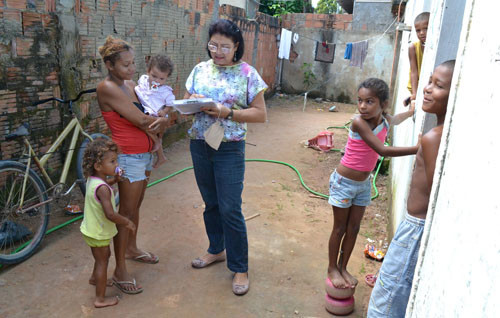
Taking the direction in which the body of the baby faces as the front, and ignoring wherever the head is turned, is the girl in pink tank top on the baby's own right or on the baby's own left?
on the baby's own left

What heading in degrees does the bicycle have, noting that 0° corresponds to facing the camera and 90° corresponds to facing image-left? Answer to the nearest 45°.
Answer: approximately 225°

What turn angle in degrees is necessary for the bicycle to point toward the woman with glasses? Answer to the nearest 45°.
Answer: approximately 90° to its right

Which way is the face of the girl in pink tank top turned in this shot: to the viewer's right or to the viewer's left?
to the viewer's left

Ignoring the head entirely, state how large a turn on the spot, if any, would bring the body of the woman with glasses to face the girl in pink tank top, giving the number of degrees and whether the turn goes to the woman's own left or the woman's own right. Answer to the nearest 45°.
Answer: approximately 135° to the woman's own left

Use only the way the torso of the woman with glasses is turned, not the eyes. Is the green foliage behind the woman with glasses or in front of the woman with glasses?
behind

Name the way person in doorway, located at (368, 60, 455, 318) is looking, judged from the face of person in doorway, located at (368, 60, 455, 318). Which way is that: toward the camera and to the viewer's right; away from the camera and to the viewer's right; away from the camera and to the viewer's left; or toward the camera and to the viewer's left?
toward the camera and to the viewer's left

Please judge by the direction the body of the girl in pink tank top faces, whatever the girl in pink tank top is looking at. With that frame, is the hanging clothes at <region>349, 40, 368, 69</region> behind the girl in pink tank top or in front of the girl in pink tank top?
behind

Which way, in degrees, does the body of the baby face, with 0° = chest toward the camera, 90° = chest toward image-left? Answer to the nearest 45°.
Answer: approximately 45°

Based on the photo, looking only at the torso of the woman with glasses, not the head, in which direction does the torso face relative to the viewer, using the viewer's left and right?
facing the viewer and to the left of the viewer

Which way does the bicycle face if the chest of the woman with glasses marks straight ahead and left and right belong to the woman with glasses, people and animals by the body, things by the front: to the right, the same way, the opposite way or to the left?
the opposite way

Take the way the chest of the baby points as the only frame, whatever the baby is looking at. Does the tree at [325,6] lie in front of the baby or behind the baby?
behind

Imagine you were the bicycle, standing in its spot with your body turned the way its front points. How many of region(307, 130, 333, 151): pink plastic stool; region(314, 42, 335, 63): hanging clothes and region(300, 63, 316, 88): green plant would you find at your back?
0

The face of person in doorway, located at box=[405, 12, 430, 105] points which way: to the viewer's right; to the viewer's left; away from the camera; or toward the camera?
toward the camera

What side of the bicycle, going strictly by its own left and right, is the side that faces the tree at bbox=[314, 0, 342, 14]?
front
